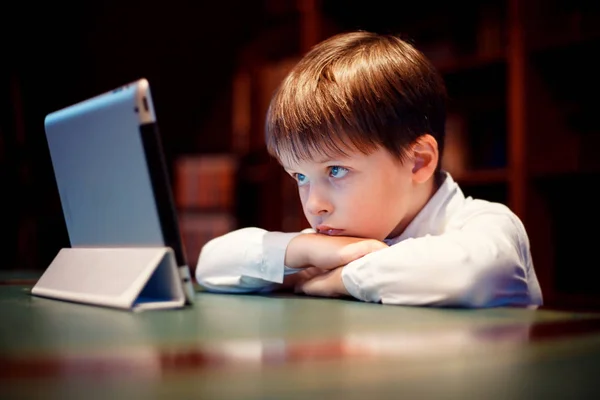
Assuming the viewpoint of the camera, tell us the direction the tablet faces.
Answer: facing away from the viewer and to the right of the viewer

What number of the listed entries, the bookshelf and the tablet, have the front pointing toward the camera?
1

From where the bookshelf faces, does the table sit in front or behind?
in front

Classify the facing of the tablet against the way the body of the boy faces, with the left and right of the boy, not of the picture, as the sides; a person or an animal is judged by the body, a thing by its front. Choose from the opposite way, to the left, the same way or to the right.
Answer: the opposite way

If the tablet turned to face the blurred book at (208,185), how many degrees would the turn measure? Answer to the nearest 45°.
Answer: approximately 45° to its left

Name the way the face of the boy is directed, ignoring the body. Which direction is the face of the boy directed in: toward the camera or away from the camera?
toward the camera

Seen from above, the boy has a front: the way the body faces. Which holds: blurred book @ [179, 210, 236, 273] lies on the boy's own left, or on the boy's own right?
on the boy's own right

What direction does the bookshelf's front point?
toward the camera

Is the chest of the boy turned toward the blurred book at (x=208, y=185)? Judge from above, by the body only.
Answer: no

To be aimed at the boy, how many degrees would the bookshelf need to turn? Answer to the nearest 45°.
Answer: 0° — it already faces them

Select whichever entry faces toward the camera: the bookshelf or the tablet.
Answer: the bookshelf

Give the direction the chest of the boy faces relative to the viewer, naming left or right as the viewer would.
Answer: facing the viewer and to the left of the viewer

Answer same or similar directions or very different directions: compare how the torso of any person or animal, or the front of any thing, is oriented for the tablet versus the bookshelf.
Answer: very different directions
